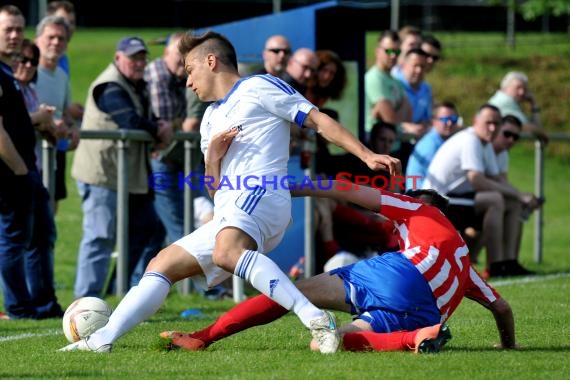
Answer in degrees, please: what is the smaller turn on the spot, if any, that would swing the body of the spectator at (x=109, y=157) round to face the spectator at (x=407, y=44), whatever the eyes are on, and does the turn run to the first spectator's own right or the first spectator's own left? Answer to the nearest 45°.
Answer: approximately 90° to the first spectator's own left

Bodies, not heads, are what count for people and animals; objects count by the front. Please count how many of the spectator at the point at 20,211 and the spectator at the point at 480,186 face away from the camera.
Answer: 0

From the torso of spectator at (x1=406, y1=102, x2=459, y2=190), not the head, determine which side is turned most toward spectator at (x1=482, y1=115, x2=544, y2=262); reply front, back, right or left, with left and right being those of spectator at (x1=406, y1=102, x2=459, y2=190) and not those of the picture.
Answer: left

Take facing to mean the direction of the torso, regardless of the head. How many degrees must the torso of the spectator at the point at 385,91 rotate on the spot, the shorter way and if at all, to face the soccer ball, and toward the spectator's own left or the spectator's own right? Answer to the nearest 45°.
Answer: approximately 45° to the spectator's own right

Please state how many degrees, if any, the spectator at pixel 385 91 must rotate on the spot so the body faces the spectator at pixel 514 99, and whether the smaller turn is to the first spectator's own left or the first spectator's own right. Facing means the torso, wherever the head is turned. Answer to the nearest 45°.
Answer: approximately 90° to the first spectator's own left

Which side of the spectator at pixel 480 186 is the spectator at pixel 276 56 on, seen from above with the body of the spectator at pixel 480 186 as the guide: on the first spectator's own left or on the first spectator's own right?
on the first spectator's own right

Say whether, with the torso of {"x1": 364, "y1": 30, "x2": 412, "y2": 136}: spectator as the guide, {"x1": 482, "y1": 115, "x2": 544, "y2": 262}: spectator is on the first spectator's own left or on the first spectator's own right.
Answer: on the first spectator's own left
